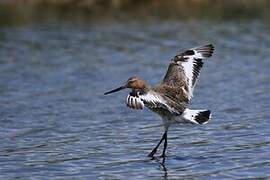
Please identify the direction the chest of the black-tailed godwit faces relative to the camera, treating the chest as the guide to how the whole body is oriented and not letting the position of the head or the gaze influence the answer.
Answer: to the viewer's left
